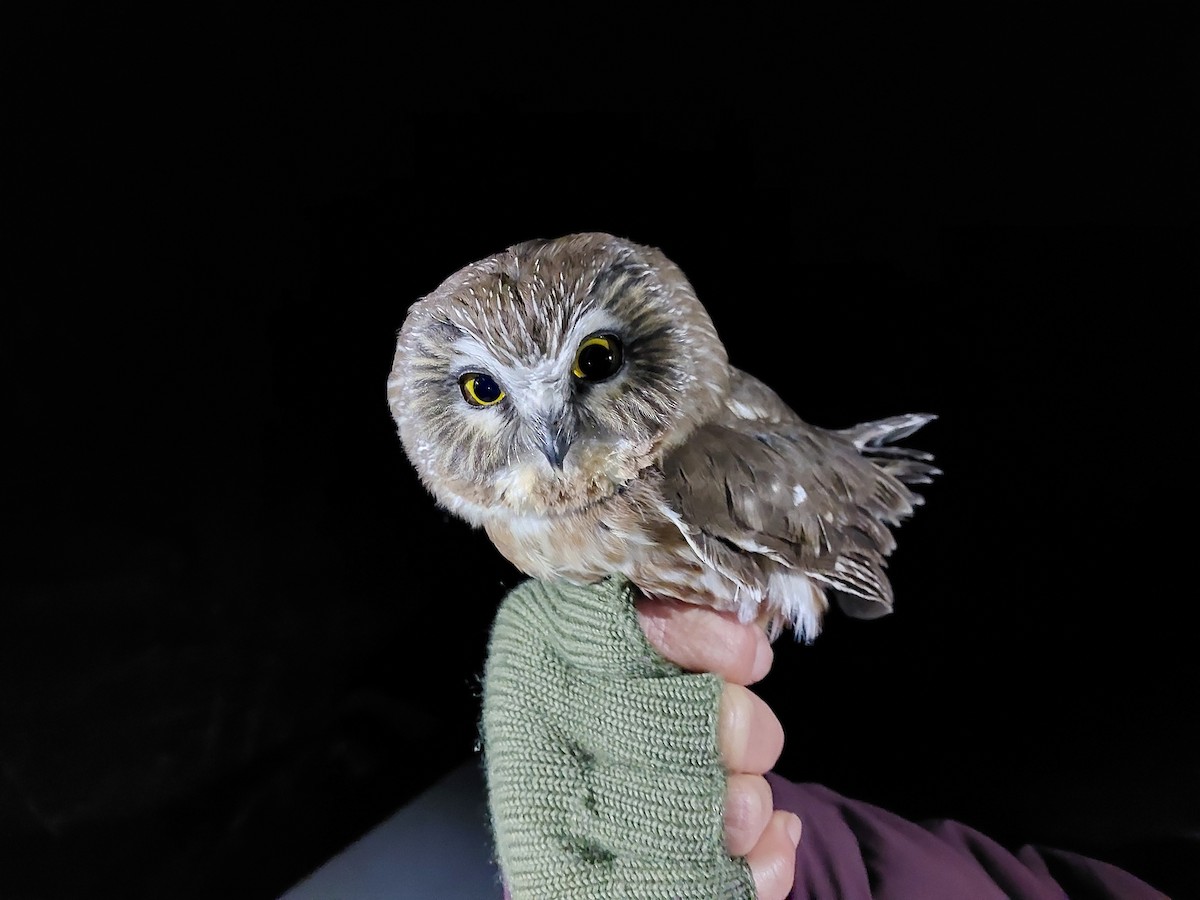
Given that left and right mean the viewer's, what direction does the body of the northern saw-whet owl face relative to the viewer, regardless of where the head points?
facing the viewer and to the left of the viewer
